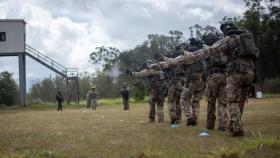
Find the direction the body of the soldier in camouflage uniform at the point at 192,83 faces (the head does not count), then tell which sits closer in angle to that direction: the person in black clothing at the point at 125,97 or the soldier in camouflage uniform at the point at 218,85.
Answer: the person in black clothing

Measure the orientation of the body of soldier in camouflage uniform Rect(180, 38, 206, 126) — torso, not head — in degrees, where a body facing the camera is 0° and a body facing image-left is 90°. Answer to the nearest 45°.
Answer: approximately 90°
